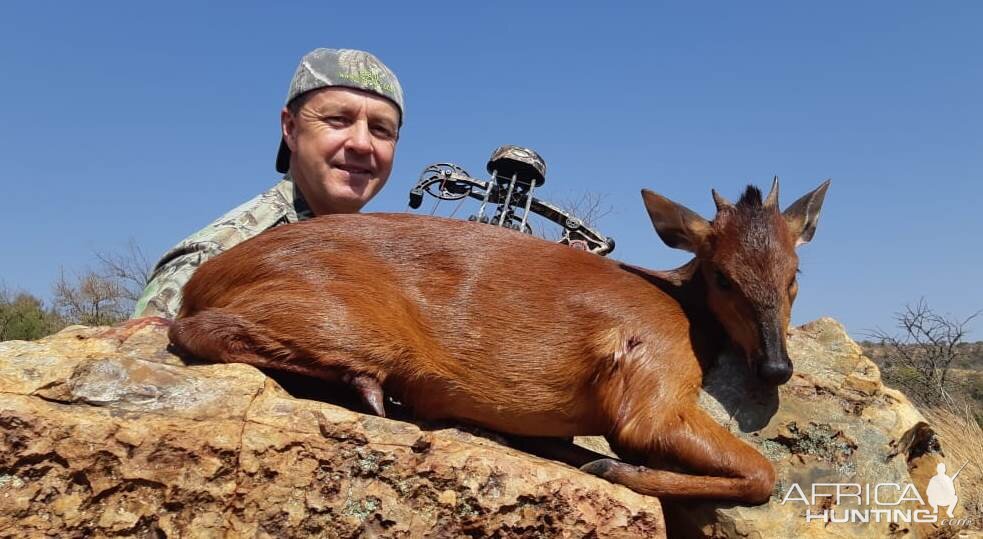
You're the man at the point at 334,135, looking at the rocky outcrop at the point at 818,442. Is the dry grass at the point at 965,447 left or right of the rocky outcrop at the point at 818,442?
left

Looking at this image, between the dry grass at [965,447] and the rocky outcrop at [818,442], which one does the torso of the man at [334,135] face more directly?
the rocky outcrop

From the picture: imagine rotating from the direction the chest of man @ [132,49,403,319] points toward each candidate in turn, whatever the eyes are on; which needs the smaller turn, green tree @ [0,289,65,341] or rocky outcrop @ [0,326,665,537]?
the rocky outcrop

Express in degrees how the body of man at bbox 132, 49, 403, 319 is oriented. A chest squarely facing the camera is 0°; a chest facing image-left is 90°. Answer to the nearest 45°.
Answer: approximately 315°
